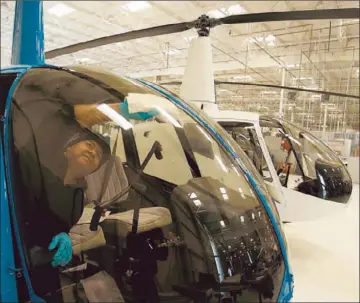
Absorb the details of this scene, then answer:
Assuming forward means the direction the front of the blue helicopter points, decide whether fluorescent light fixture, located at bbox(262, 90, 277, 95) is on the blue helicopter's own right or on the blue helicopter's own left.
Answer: on the blue helicopter's own left

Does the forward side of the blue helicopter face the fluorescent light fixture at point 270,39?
no

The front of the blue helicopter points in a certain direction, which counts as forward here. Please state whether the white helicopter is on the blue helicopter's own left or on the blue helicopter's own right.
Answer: on the blue helicopter's own left

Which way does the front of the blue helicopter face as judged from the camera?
facing the viewer and to the right of the viewer

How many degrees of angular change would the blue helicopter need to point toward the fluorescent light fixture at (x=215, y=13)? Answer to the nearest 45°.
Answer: approximately 135° to its left

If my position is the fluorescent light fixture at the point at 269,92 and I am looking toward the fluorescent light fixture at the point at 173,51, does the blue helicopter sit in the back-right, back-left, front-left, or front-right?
front-left

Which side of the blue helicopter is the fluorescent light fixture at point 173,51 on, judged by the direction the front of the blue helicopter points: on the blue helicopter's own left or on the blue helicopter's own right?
on the blue helicopter's own left
